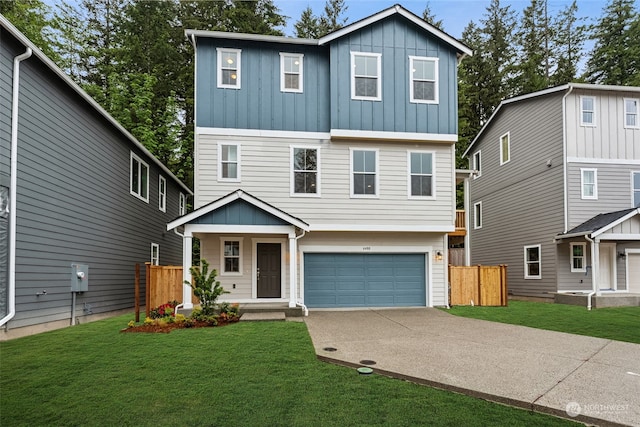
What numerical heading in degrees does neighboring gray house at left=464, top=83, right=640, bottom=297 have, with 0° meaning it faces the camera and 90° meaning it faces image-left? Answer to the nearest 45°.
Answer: approximately 315°

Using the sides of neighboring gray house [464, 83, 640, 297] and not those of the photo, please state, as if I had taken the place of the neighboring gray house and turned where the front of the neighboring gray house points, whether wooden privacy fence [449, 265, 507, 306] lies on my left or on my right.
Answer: on my right

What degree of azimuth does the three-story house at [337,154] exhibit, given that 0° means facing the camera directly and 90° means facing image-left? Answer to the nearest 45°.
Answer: approximately 0°

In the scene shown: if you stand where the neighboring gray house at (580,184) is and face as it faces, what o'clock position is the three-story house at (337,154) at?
The three-story house is roughly at 3 o'clock from the neighboring gray house.

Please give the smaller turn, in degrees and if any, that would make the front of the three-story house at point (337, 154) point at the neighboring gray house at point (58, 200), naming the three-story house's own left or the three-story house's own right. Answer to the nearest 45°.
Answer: approximately 45° to the three-story house's own right
